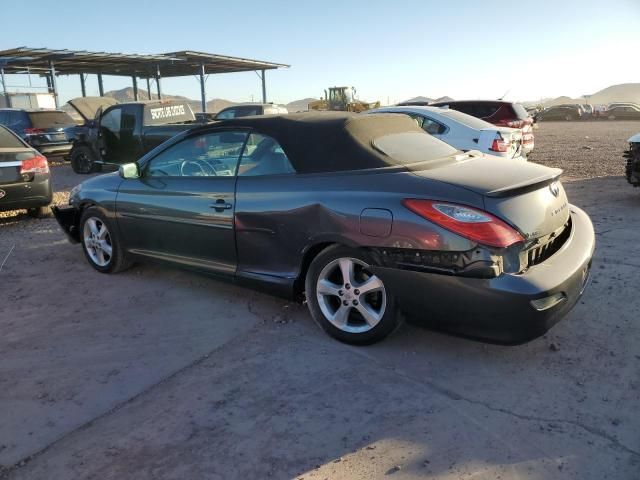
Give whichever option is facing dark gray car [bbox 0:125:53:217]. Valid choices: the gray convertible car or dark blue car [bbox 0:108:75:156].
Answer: the gray convertible car

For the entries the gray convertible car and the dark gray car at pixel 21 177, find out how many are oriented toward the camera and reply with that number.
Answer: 0

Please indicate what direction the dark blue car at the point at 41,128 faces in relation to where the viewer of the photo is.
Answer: facing away from the viewer and to the left of the viewer

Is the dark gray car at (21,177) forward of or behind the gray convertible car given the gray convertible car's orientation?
forward

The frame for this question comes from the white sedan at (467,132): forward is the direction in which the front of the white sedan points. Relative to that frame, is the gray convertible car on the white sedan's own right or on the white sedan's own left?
on the white sedan's own left

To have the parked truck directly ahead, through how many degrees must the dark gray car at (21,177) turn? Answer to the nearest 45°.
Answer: approximately 45° to its right

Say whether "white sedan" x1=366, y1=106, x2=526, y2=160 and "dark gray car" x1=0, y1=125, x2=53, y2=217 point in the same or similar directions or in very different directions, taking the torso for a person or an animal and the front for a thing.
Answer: same or similar directions

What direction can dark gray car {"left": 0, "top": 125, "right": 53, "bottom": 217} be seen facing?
away from the camera

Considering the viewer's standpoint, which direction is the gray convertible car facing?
facing away from the viewer and to the left of the viewer

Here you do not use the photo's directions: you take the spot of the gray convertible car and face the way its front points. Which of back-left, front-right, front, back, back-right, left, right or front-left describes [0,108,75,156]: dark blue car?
front

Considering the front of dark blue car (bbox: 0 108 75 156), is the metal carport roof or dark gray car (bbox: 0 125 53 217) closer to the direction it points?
the metal carport roof

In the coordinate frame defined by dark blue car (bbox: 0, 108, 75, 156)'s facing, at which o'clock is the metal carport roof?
The metal carport roof is roughly at 2 o'clock from the dark blue car.

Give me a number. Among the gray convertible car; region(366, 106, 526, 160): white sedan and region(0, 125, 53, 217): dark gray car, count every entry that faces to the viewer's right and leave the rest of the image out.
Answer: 0

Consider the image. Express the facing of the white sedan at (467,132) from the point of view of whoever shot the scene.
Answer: facing away from the viewer and to the left of the viewer
